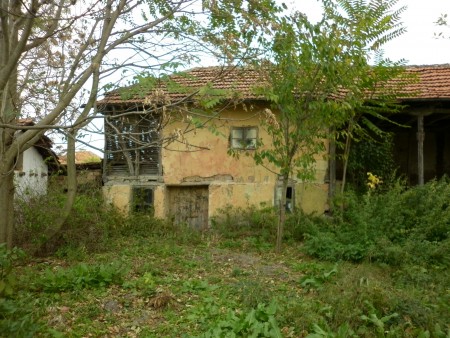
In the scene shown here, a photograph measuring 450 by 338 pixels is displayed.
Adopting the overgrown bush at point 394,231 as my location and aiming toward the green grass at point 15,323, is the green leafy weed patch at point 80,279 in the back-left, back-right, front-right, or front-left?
front-right

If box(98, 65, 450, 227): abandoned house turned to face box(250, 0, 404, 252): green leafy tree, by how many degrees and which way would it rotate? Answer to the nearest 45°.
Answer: approximately 45° to its left

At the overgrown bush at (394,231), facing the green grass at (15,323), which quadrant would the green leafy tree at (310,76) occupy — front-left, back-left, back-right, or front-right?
front-right

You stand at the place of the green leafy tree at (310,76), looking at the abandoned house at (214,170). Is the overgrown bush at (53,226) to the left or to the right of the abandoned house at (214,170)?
left

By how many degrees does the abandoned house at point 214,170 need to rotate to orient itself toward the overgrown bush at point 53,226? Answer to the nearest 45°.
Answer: approximately 45° to its right

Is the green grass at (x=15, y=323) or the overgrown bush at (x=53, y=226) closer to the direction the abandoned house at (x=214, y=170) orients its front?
the green grass

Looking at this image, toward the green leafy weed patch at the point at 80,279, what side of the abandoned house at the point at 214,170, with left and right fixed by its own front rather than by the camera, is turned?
front

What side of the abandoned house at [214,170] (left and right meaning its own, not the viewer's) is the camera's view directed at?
front

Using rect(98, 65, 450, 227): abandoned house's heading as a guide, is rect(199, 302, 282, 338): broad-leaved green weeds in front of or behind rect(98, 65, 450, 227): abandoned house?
in front

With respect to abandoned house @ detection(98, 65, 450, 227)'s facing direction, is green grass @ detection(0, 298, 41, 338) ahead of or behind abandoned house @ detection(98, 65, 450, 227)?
ahead
